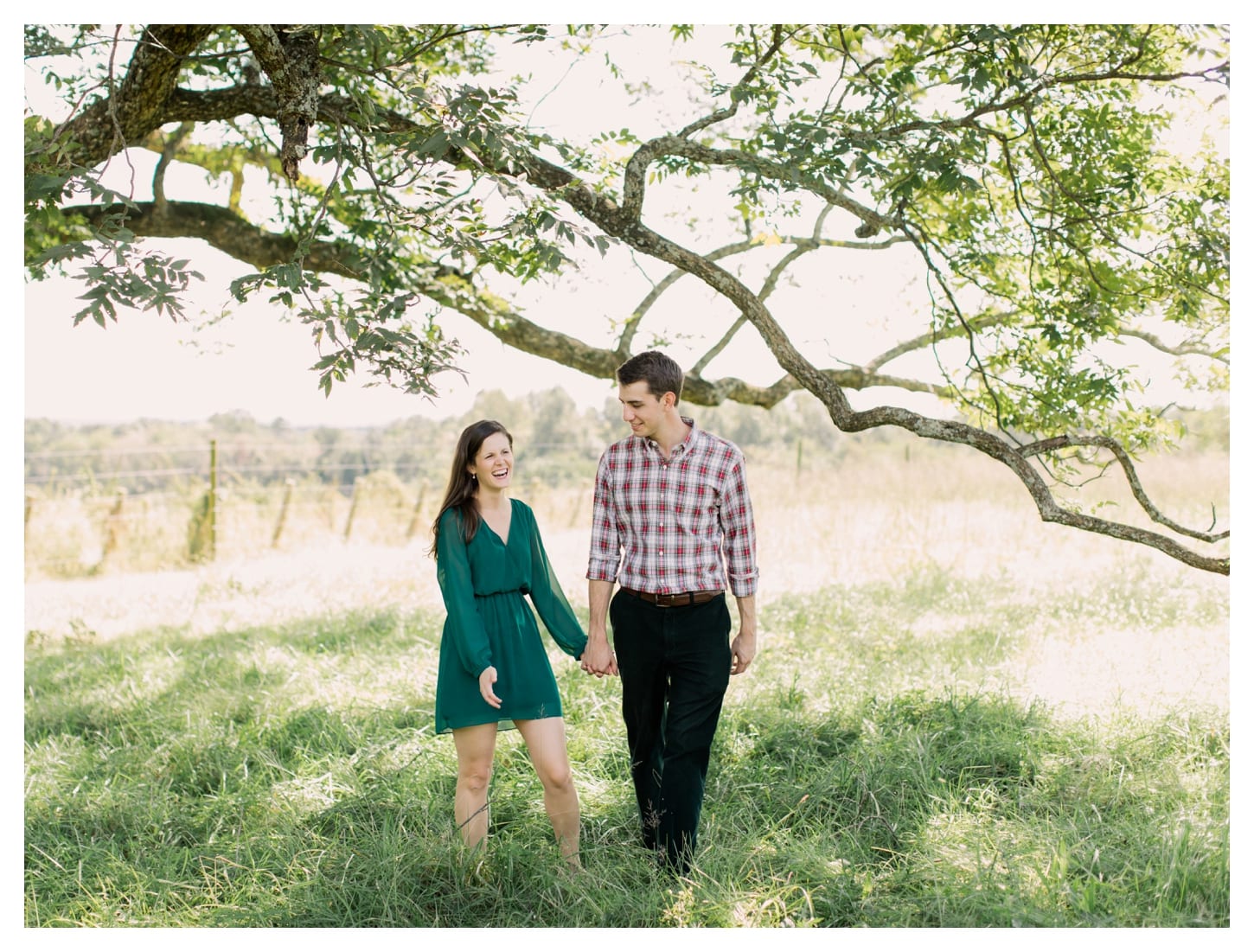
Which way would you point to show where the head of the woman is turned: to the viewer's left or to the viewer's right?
to the viewer's right

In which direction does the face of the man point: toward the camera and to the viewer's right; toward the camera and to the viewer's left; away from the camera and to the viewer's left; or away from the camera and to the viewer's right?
toward the camera and to the viewer's left

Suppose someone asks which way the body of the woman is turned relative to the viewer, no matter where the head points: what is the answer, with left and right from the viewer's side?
facing the viewer and to the right of the viewer

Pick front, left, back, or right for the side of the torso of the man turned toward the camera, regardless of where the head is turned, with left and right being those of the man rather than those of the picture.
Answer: front

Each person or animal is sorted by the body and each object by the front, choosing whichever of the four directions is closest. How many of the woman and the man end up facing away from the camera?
0

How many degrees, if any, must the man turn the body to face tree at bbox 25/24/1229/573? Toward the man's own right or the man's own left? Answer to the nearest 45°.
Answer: approximately 180°
